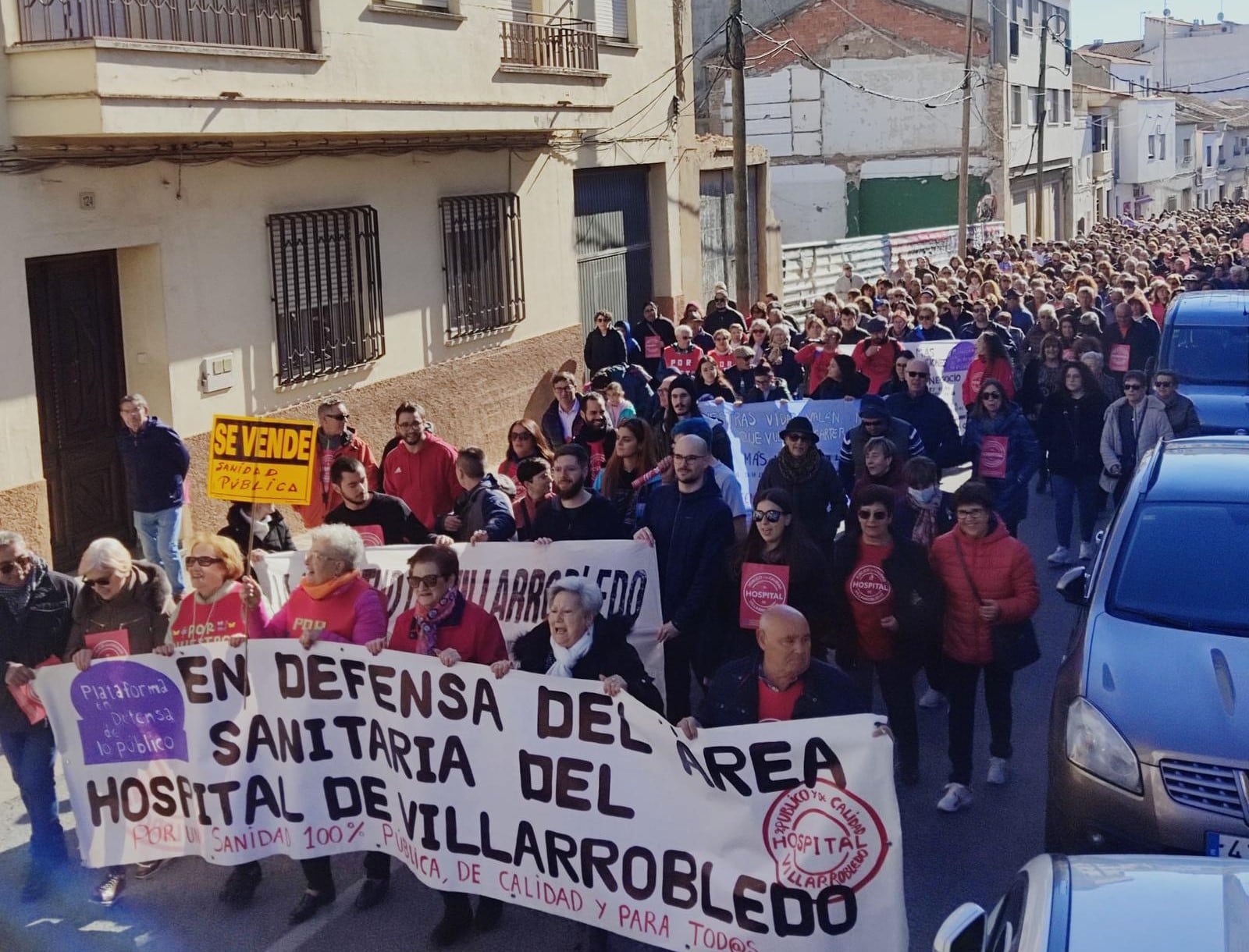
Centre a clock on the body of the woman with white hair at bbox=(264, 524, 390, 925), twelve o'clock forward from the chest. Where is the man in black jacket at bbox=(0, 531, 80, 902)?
The man in black jacket is roughly at 2 o'clock from the woman with white hair.

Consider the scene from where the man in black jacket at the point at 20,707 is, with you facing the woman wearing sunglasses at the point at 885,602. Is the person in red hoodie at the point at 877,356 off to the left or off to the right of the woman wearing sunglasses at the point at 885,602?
left

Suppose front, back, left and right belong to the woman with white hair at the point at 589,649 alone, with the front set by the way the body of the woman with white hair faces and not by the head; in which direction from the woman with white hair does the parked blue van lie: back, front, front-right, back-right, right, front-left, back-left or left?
back

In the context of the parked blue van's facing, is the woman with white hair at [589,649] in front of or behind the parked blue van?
in front

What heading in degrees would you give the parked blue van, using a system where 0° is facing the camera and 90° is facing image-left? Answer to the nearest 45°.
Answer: approximately 0°

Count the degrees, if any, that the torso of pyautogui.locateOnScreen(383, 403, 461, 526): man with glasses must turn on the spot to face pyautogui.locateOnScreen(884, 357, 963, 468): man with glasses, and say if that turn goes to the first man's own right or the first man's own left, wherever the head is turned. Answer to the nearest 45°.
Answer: approximately 90° to the first man's own left

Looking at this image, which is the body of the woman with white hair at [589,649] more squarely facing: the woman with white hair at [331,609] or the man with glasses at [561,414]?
the woman with white hair

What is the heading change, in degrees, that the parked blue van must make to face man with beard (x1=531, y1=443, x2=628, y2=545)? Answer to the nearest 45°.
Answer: approximately 45° to its right

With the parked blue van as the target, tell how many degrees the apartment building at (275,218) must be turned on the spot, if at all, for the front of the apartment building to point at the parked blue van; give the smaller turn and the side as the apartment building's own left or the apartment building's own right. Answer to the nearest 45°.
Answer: approximately 45° to the apartment building's own left
